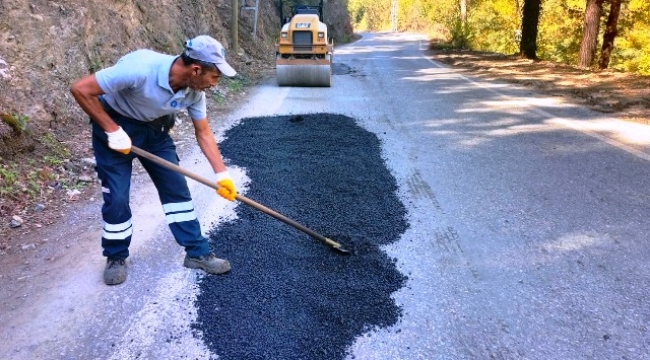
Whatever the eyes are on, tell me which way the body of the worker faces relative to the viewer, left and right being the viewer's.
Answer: facing the viewer and to the right of the viewer

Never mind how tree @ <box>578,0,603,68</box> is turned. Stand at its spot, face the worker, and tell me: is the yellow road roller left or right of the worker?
right

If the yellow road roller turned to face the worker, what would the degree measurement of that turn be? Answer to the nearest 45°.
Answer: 0° — it already faces them

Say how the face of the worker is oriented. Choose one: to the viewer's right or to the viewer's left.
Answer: to the viewer's right

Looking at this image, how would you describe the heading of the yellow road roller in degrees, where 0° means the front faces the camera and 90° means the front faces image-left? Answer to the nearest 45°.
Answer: approximately 0°

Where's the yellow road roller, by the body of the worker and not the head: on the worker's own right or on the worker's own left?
on the worker's own left

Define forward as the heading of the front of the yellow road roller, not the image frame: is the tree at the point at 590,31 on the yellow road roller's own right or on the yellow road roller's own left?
on the yellow road roller's own left

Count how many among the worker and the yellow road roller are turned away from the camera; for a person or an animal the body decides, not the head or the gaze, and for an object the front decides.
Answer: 0
